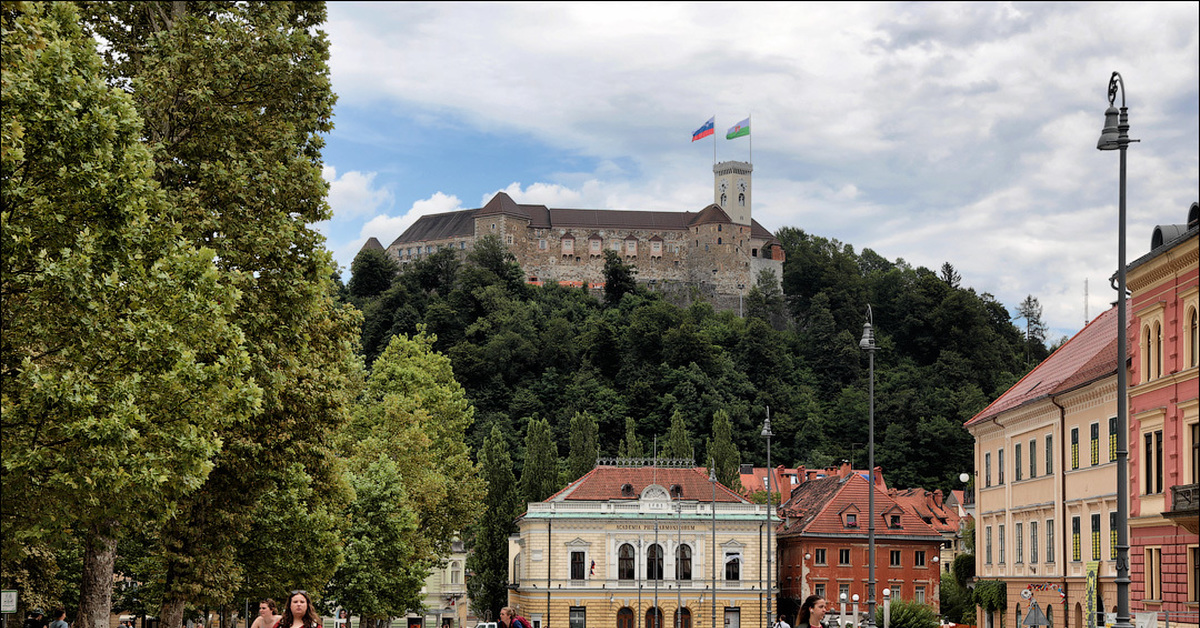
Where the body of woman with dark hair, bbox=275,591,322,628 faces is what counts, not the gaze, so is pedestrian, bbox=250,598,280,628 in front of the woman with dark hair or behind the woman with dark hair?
behind

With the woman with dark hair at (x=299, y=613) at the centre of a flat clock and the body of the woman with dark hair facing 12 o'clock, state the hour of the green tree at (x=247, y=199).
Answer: The green tree is roughly at 6 o'clock from the woman with dark hair.

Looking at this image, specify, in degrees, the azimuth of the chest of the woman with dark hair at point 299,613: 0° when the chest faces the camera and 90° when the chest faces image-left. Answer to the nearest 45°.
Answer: approximately 0°

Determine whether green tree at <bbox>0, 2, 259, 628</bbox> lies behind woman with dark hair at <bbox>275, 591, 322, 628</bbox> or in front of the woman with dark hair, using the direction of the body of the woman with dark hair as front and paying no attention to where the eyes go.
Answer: behind

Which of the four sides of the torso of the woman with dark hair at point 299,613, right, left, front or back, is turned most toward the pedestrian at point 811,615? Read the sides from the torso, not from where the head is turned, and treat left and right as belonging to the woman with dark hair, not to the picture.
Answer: left
